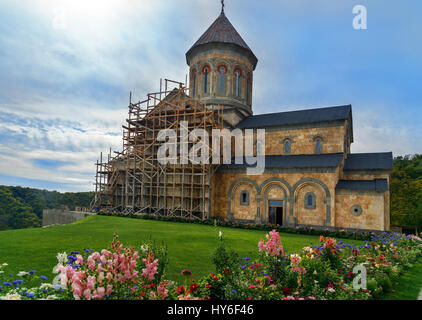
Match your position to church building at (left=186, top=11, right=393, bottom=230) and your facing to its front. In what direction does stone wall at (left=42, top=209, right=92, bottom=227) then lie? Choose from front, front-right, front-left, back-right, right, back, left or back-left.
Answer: right

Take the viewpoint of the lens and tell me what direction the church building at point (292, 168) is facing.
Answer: facing the viewer

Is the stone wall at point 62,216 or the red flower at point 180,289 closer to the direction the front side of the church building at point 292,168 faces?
the red flower

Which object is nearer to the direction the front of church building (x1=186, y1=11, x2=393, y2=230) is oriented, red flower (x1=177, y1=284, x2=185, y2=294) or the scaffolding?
the red flower

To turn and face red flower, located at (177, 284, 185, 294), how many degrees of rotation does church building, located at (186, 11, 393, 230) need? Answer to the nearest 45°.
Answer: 0° — it already faces it

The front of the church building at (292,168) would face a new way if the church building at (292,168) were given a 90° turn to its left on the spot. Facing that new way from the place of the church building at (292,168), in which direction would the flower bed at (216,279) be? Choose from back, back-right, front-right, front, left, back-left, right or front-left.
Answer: right
